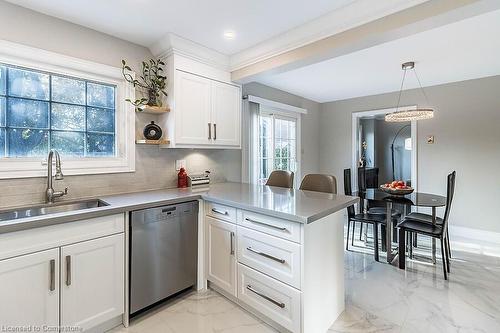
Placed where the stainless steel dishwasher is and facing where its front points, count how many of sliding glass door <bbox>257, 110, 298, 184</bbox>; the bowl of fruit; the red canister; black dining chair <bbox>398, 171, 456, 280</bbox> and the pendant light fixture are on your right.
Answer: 0

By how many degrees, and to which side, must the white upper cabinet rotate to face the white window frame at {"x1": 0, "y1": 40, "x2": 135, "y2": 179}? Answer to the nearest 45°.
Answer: approximately 135° to its right

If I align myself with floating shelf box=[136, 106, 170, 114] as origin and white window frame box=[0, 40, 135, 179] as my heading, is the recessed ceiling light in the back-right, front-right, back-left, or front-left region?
back-left

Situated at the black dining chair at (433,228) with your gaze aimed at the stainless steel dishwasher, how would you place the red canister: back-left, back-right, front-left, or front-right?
front-right

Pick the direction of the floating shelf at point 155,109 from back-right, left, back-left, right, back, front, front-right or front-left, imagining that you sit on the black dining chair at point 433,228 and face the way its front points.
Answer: front-left

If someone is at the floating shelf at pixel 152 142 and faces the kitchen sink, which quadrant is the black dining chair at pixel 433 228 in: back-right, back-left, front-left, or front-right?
back-left

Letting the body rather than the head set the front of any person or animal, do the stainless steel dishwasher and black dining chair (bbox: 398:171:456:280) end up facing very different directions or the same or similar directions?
very different directions

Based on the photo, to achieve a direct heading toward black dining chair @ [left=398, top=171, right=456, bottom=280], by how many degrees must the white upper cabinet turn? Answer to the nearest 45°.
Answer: approximately 45° to its left

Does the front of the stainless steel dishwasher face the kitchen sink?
no

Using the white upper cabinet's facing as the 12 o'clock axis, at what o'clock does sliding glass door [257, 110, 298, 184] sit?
The sliding glass door is roughly at 9 o'clock from the white upper cabinet.

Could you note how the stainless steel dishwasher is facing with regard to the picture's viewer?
facing the viewer and to the right of the viewer

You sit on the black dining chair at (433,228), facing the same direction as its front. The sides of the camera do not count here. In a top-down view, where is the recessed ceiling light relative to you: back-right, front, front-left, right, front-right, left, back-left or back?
front-left

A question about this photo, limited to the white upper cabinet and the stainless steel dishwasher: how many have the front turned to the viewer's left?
0

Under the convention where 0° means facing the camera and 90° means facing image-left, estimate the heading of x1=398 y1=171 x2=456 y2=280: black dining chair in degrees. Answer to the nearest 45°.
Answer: approximately 90°

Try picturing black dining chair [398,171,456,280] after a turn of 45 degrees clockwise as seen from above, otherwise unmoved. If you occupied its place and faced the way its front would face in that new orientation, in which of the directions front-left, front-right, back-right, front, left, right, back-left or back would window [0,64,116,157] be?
left

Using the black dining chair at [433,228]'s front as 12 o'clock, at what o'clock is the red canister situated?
The red canister is roughly at 11 o'clock from the black dining chair.

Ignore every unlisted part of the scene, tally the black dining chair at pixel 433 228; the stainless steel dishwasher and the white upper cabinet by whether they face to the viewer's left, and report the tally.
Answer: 1

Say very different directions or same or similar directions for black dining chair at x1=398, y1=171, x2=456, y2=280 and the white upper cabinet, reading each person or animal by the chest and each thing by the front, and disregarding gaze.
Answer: very different directions
